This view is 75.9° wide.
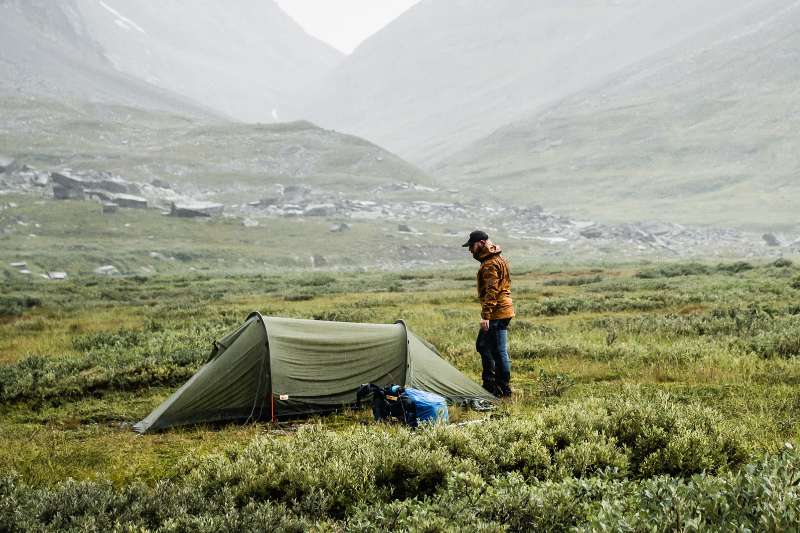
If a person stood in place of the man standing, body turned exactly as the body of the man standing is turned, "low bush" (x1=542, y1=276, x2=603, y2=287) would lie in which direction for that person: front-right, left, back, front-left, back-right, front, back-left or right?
right

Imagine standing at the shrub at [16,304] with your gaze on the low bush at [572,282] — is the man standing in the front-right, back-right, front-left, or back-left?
front-right

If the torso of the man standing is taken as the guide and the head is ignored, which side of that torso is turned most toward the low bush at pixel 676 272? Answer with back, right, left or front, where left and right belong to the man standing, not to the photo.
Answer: right

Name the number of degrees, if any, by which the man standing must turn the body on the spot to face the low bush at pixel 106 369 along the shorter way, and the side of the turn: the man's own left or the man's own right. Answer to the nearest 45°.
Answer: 0° — they already face it

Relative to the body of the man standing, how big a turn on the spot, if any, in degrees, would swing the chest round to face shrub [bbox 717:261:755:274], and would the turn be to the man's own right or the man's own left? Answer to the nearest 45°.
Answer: approximately 135° to the man's own right

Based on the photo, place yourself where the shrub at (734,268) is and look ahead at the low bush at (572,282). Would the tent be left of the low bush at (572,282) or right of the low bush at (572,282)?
left

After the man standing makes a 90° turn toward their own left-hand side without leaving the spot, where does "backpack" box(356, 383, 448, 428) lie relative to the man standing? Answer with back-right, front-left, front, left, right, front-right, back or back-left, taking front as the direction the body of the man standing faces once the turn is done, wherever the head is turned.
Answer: front-right

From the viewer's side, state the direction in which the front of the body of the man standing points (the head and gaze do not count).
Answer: to the viewer's left

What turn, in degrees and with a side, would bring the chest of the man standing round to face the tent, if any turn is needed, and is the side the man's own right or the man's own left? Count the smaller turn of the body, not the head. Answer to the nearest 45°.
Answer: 0° — they already face it

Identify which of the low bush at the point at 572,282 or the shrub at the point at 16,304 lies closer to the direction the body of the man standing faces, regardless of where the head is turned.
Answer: the shrub

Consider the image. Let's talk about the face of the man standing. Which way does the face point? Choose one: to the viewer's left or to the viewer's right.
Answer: to the viewer's left

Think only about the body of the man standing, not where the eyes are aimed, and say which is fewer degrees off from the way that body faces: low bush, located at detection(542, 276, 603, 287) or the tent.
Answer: the tent
